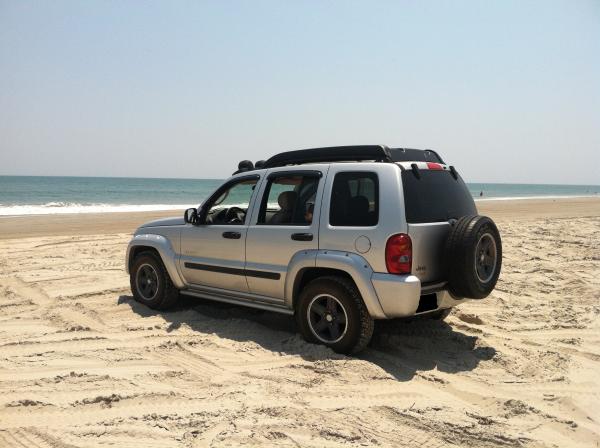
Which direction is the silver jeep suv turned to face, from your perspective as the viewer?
facing away from the viewer and to the left of the viewer
